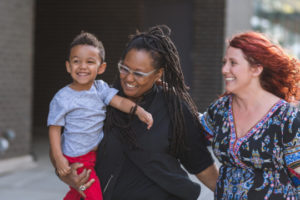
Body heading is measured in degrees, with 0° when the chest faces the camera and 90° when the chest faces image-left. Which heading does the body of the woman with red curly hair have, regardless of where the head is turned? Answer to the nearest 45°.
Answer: approximately 45°

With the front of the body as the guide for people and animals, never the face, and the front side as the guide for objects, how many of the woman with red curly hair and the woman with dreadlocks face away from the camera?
0

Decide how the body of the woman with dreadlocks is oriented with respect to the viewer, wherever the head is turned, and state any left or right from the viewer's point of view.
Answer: facing the viewer and to the left of the viewer

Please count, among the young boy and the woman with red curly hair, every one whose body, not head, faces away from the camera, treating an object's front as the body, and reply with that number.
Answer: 0

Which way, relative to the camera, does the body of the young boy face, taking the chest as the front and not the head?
toward the camera
